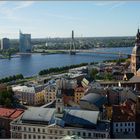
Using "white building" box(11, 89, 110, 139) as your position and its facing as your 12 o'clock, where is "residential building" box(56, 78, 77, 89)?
The residential building is roughly at 6 o'clock from the white building.

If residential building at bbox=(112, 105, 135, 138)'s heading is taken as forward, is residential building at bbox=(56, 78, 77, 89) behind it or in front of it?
behind

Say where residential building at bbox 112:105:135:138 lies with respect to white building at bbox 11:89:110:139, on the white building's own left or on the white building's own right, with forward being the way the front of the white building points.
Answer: on the white building's own left

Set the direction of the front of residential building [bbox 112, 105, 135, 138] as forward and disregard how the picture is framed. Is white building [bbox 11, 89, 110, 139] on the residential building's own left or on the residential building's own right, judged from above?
on the residential building's own right

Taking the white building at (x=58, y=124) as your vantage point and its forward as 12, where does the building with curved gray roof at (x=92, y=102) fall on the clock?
The building with curved gray roof is roughly at 7 o'clock from the white building.

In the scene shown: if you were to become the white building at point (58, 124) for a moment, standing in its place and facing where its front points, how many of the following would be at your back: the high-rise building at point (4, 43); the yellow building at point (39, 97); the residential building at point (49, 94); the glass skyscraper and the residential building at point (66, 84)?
5

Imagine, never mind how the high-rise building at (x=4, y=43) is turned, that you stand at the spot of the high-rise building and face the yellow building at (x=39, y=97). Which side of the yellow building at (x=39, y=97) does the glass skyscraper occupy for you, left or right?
left

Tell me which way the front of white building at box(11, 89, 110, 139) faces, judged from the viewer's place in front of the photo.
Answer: facing the viewer
